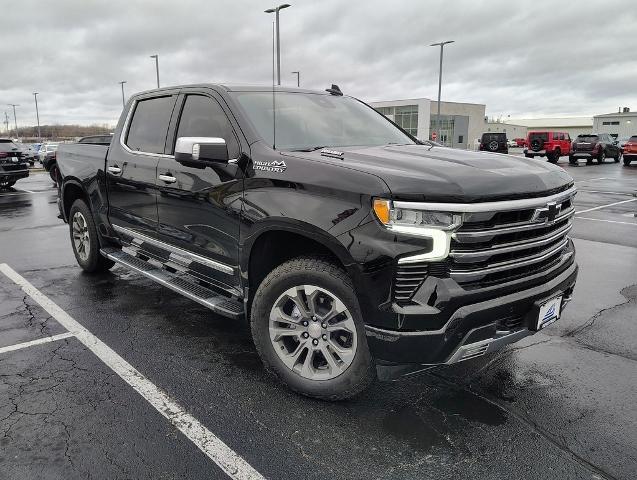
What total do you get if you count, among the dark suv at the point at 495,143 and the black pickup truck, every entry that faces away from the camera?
1

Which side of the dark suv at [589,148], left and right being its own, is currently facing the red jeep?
left

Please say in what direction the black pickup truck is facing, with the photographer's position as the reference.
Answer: facing the viewer and to the right of the viewer

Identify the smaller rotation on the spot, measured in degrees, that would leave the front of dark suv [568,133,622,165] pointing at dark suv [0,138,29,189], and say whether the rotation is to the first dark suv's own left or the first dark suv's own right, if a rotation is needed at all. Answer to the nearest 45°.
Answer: approximately 180°

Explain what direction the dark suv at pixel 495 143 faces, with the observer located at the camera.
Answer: facing away from the viewer

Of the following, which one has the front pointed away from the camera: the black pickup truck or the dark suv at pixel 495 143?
the dark suv

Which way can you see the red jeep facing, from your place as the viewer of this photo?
facing away from the viewer and to the right of the viewer

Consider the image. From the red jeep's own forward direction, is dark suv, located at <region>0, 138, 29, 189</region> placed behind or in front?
behind

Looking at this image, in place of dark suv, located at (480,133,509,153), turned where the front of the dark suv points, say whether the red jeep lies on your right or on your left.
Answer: on your right

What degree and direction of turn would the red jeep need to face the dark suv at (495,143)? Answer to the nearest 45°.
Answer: approximately 135° to its left

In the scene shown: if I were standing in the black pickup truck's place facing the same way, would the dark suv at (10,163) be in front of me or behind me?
behind
